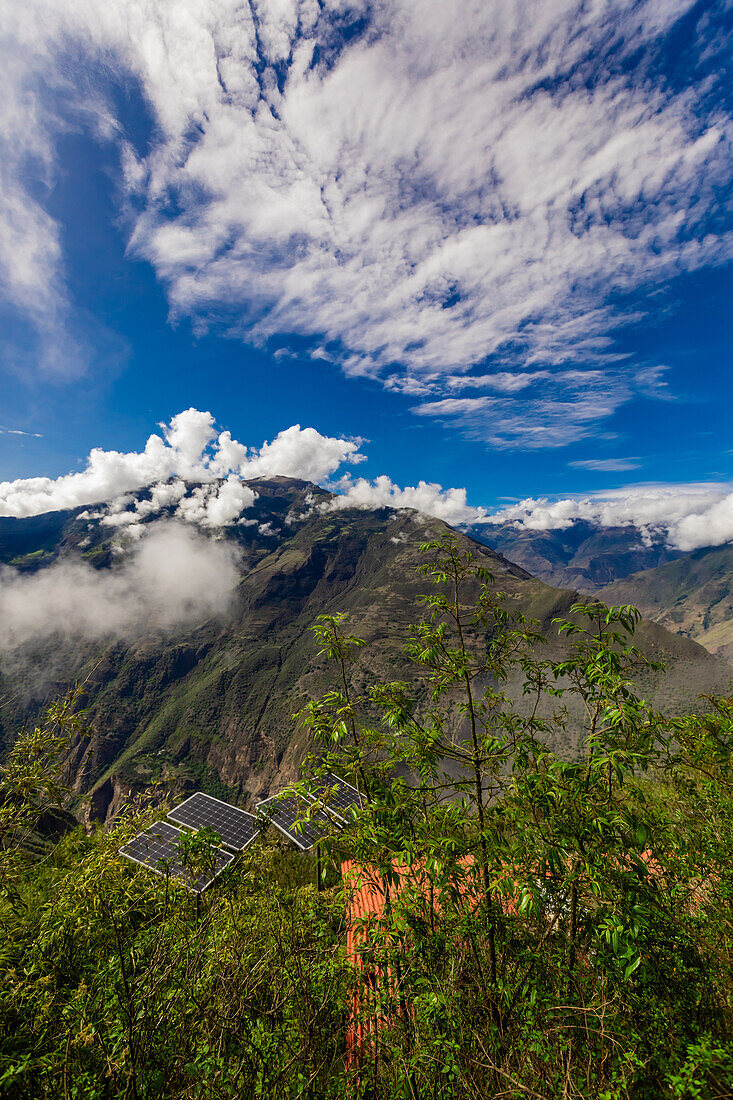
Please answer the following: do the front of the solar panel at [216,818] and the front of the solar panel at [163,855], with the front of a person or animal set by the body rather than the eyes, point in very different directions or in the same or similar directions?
same or similar directions

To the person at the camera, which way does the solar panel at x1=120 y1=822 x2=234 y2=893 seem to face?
facing the viewer and to the left of the viewer

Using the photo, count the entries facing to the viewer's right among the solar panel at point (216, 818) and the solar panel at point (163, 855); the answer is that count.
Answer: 0

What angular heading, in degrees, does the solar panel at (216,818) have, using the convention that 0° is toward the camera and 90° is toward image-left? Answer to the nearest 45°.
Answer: approximately 45°
